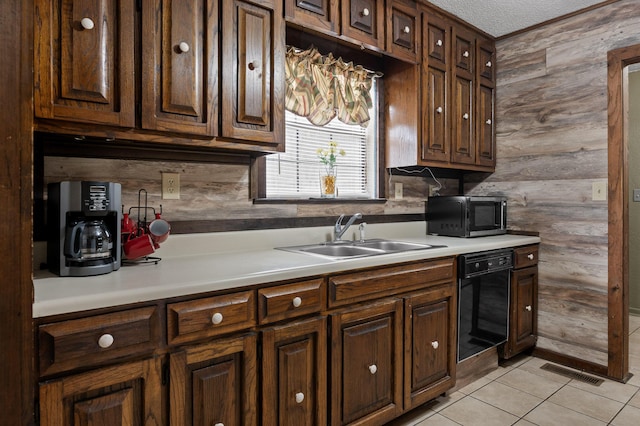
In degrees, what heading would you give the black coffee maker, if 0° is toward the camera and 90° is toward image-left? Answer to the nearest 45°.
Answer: approximately 315°

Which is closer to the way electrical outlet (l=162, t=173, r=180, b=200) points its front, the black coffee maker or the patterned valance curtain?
the black coffee maker

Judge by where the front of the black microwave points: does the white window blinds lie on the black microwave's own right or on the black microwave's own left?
on the black microwave's own right

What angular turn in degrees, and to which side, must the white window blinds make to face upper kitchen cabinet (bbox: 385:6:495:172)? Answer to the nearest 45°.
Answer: approximately 45° to its left

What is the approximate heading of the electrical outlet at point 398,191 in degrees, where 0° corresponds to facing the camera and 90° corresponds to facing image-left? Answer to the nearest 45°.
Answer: approximately 315°

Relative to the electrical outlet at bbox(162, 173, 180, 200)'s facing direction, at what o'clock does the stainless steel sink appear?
The stainless steel sink is roughly at 9 o'clock from the electrical outlet.

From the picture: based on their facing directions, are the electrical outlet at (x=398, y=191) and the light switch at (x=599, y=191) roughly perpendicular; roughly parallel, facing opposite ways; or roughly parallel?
roughly perpendicular
